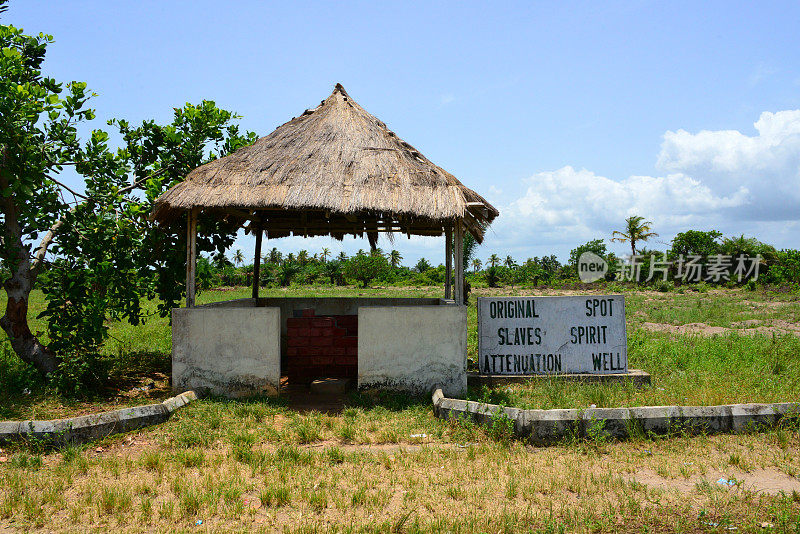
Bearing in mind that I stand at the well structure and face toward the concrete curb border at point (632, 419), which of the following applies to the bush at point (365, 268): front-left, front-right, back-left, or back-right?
back-left

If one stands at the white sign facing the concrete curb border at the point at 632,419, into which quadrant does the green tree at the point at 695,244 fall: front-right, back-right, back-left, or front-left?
back-left

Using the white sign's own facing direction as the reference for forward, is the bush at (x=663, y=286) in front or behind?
behind

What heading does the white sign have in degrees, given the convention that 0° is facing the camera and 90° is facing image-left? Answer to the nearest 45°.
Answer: approximately 0°

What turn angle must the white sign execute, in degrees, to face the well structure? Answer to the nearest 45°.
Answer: approximately 45° to its right

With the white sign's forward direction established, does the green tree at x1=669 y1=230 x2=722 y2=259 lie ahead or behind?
behind

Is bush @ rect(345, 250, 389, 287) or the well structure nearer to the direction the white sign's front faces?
the well structure

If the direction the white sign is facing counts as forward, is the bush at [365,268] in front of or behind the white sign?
behind

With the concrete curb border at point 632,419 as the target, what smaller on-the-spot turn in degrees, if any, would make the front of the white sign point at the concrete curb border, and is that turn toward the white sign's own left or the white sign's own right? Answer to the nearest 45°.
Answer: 0° — it already faces it

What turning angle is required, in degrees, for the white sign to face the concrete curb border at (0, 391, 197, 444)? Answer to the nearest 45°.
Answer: approximately 45° to its right

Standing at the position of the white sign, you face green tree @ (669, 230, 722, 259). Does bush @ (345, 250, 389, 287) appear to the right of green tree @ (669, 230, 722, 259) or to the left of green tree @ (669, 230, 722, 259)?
left

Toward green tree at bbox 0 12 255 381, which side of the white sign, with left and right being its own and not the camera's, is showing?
right
